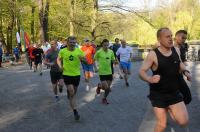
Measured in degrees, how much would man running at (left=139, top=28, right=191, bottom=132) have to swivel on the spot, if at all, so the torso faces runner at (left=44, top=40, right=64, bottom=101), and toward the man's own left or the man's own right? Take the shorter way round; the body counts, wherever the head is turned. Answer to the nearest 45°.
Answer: approximately 180°

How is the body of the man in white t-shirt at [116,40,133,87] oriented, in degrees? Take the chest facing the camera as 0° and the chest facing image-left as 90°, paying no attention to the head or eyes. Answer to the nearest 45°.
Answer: approximately 0°

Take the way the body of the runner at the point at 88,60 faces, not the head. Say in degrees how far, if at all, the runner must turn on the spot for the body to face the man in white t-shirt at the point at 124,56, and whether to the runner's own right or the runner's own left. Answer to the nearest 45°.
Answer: approximately 90° to the runner's own left

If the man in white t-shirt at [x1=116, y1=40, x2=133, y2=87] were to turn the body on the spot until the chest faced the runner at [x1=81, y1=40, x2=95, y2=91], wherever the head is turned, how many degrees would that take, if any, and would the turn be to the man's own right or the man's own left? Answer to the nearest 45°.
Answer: approximately 90° to the man's own right

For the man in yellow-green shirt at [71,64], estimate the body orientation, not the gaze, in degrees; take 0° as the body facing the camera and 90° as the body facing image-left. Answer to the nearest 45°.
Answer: approximately 0°
